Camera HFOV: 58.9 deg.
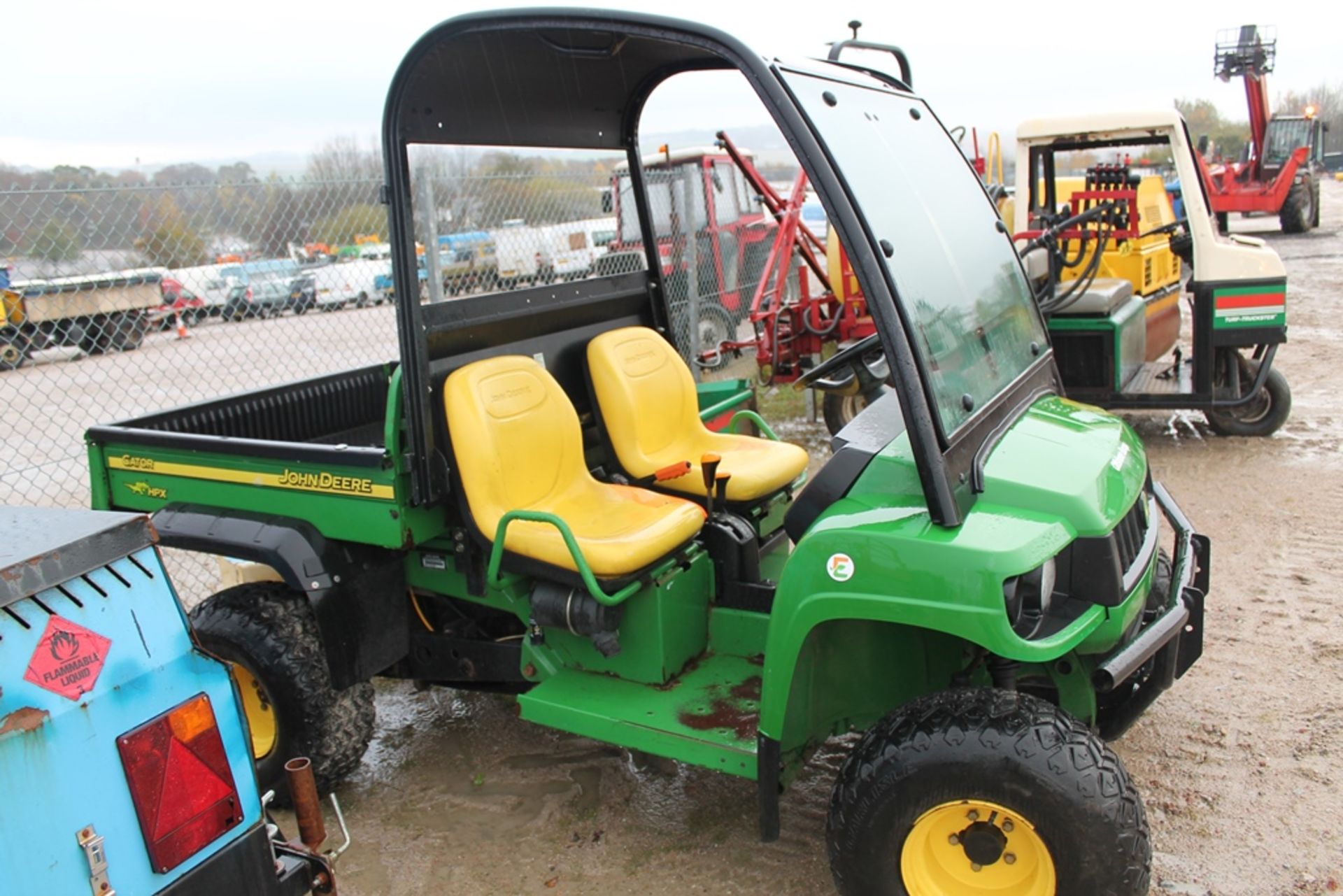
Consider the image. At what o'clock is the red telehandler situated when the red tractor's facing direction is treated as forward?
The red telehandler is roughly at 6 o'clock from the red tractor.

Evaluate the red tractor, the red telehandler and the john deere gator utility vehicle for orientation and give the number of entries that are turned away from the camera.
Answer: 0

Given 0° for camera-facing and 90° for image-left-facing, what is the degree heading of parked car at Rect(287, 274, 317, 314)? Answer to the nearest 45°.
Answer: approximately 45°

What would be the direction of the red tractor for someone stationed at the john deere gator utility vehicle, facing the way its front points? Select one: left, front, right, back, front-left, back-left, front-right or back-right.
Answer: back-left

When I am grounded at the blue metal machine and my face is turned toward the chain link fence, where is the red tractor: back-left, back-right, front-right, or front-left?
front-right

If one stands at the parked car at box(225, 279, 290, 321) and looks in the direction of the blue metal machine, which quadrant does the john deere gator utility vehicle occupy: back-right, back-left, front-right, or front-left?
front-left

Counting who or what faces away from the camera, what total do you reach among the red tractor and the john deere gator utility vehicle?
0

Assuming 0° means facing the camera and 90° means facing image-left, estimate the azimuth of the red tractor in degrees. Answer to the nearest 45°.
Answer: approximately 45°

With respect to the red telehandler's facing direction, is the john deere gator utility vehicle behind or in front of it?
in front

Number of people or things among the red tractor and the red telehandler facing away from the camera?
0

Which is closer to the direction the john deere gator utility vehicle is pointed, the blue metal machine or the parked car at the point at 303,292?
the blue metal machine

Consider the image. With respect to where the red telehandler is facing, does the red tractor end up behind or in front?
in front

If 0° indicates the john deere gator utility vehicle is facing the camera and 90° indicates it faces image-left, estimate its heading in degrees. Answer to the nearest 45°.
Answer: approximately 315°

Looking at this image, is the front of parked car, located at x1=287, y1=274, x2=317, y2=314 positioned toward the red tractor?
no
